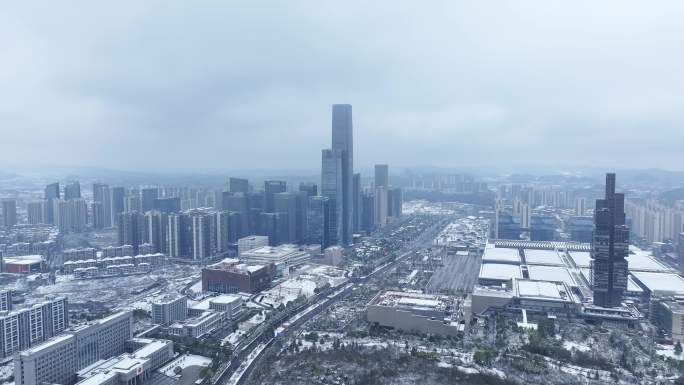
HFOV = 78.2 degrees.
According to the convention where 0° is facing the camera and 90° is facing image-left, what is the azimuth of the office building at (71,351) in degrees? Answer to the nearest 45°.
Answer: approximately 315°

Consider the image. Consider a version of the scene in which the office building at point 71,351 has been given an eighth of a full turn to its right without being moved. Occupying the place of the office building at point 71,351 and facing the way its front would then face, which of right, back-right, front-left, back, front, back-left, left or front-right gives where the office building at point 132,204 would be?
back

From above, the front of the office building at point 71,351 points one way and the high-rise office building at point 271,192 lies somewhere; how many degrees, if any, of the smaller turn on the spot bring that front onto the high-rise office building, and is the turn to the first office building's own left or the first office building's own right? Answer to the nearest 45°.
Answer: approximately 90° to the first office building's own left

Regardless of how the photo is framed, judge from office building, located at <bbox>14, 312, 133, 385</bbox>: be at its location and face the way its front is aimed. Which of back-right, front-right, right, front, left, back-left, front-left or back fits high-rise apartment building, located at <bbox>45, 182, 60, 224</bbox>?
back-left

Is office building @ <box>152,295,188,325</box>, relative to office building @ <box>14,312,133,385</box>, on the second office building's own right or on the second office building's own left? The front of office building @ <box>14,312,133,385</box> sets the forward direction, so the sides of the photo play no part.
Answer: on the second office building's own left

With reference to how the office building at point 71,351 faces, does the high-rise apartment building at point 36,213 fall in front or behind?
behind

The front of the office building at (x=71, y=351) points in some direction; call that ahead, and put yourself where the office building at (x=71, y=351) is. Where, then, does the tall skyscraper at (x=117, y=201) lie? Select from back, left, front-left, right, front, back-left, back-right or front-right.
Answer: back-left

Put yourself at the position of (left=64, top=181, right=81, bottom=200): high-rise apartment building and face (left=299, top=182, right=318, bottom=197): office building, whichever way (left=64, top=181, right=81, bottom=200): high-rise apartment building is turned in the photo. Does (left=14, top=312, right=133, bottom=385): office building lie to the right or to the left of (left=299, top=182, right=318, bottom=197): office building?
right

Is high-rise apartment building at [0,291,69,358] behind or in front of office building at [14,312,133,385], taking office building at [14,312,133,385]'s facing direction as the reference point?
behind

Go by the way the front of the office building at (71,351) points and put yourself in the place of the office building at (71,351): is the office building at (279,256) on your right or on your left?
on your left

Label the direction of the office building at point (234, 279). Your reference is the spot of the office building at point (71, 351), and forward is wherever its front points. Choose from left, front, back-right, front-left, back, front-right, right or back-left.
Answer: left

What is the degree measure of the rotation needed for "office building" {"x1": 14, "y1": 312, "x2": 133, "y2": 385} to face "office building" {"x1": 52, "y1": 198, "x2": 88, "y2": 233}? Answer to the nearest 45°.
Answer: approximately 135° to its left
